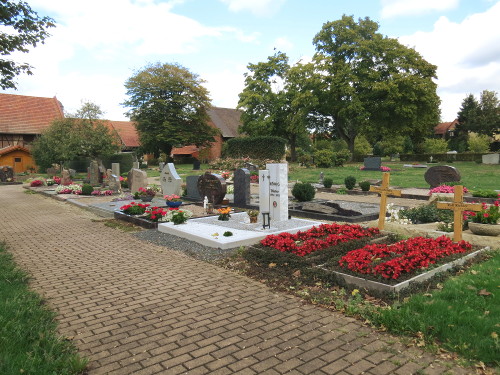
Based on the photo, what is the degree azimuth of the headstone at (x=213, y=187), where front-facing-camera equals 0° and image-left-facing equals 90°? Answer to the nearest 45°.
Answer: approximately 45°

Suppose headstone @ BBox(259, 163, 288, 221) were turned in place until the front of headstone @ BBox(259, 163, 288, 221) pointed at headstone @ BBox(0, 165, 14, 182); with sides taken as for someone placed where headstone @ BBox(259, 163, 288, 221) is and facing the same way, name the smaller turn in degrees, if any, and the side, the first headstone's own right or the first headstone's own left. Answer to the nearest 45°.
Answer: approximately 90° to the first headstone's own right

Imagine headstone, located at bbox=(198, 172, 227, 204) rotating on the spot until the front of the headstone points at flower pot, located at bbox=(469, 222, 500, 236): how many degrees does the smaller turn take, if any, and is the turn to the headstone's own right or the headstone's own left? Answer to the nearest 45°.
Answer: approximately 90° to the headstone's own left

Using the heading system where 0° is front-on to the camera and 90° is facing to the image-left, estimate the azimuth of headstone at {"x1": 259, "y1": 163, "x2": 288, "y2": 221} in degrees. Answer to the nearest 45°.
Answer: approximately 45°

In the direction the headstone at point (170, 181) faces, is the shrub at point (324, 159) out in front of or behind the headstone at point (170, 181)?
behind

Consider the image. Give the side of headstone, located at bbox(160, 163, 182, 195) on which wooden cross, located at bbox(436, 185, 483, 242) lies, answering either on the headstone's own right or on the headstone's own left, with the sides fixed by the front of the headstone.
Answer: on the headstone's own left

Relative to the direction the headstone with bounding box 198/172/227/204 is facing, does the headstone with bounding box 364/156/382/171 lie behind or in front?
behind

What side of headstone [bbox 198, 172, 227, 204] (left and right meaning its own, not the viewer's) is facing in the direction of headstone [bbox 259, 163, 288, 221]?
left
